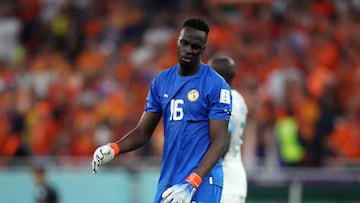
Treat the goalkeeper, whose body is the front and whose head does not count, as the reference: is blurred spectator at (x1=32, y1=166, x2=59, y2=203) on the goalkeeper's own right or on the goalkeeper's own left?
on the goalkeeper's own right

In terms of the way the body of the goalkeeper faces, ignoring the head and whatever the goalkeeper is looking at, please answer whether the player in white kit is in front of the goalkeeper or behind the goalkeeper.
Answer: behind

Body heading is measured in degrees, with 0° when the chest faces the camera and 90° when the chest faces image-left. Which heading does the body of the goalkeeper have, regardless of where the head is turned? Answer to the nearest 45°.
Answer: approximately 45°

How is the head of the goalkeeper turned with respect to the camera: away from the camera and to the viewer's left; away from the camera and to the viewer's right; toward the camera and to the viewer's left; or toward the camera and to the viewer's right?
toward the camera and to the viewer's left

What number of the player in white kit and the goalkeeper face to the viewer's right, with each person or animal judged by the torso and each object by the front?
0
